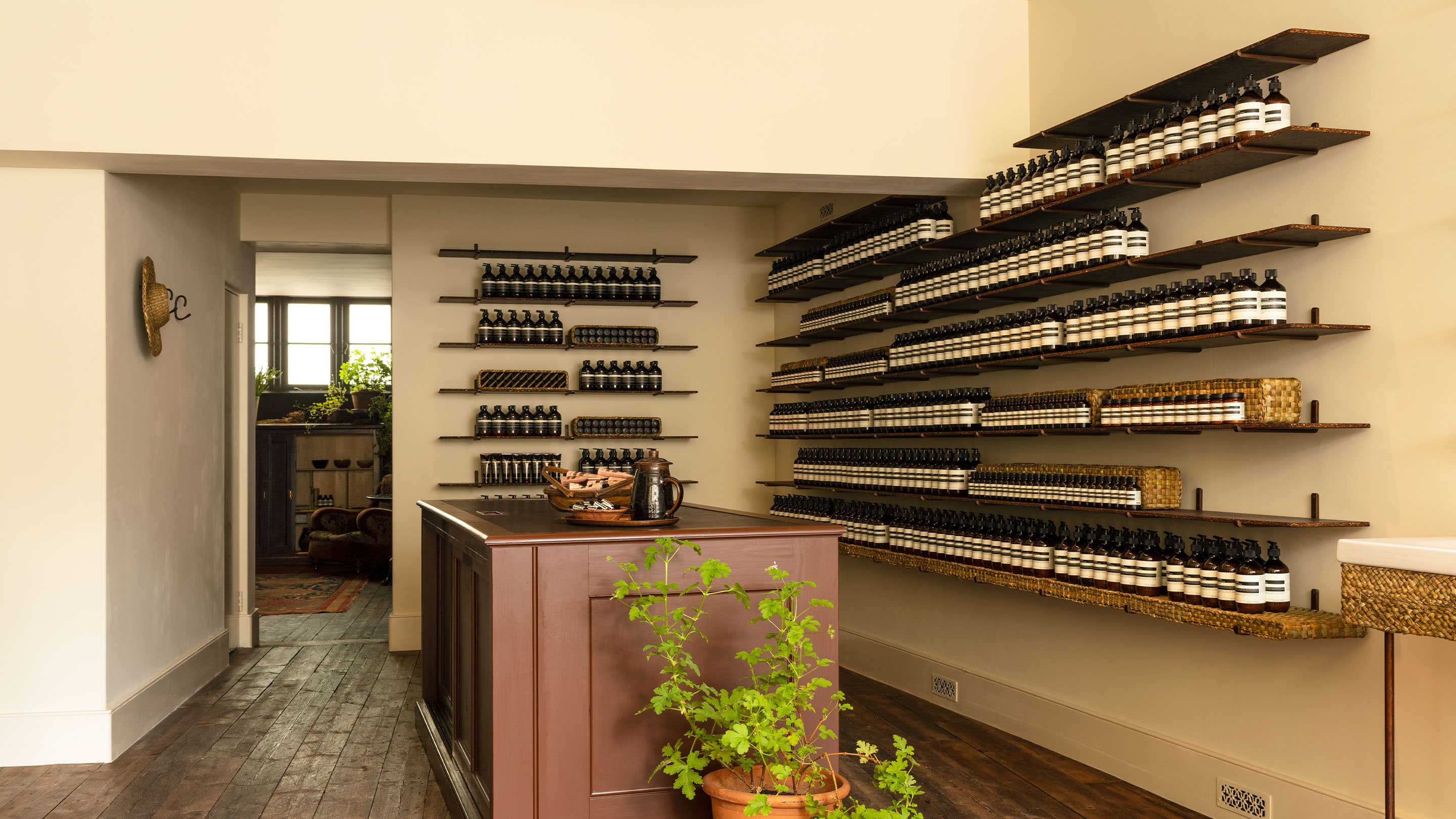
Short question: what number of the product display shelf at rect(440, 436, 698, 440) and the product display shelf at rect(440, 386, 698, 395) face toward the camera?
2

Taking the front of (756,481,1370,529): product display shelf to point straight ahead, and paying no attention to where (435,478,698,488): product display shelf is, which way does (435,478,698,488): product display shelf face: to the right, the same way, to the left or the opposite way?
to the left

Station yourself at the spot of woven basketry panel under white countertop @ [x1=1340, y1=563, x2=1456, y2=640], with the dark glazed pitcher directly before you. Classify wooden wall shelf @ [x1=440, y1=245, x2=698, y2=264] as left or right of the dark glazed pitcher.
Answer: right

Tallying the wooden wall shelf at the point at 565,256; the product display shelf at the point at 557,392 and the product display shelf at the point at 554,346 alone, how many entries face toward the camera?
3

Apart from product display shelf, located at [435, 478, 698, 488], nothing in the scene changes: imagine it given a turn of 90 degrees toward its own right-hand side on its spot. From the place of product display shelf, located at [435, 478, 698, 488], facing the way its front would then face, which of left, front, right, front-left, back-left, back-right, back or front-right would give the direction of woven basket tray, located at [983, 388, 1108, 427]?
back-left

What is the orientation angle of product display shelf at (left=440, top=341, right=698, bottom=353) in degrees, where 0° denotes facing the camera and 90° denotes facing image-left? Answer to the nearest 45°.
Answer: approximately 0°

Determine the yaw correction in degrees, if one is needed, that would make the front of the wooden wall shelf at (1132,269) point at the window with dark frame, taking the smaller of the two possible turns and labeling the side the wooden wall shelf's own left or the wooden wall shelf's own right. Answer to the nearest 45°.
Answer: approximately 90° to the wooden wall shelf's own right

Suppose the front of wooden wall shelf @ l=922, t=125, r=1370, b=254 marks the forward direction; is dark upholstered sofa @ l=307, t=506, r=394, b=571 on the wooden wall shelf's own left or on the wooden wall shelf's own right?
on the wooden wall shelf's own right

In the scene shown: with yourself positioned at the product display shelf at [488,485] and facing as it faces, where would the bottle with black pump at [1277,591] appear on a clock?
The bottle with black pump is roughly at 11 o'clock from the product display shelf.

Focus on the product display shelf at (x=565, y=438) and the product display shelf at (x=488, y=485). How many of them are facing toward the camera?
2

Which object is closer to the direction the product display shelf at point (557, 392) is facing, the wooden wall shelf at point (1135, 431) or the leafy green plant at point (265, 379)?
the wooden wall shelf

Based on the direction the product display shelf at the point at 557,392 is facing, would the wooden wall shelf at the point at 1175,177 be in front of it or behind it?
in front
